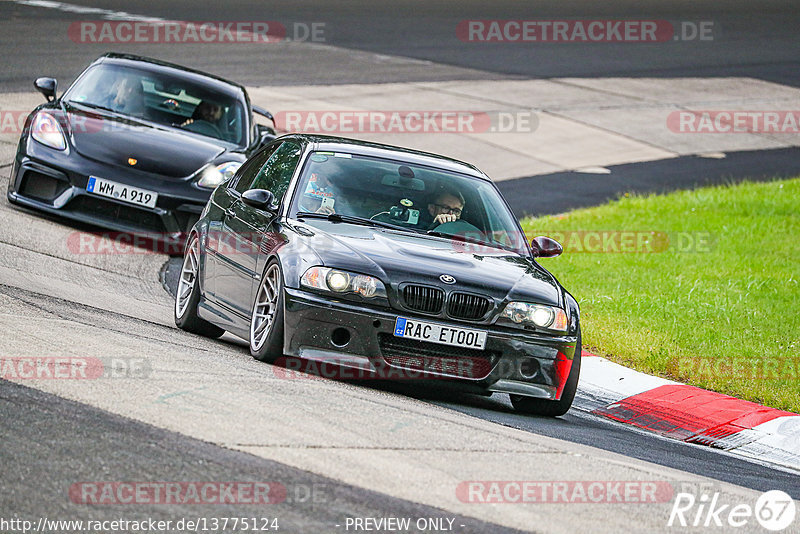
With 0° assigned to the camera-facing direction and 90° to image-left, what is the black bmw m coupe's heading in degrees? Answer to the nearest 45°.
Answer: approximately 315°

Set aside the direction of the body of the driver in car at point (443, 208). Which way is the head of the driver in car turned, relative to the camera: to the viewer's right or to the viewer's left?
to the viewer's right

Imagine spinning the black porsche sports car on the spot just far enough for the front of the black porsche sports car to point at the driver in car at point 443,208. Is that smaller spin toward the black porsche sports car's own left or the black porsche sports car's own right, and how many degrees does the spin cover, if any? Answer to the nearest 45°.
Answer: approximately 45° to the black porsche sports car's own left

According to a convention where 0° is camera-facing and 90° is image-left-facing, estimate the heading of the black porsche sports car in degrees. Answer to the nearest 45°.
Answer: approximately 0°

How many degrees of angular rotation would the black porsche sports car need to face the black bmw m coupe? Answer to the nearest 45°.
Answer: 0° — it already faces it

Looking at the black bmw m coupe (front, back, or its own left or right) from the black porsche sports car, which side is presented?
back
